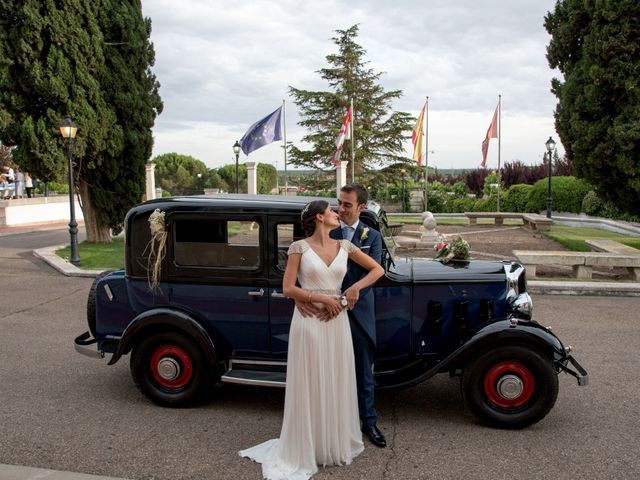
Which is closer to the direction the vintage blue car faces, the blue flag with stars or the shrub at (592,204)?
the shrub

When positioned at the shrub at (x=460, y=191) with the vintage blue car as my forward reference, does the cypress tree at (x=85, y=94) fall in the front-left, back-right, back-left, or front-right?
front-right

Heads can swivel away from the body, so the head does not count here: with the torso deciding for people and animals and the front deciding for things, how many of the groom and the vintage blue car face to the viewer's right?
1

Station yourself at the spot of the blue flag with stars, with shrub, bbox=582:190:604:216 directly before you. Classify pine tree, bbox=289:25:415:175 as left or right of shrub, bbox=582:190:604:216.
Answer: left

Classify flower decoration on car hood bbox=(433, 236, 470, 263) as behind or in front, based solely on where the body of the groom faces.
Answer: behind

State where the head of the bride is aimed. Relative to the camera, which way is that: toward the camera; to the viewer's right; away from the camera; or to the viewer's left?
to the viewer's right

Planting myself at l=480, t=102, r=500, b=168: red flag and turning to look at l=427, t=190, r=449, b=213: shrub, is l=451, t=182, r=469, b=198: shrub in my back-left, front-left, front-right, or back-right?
front-right

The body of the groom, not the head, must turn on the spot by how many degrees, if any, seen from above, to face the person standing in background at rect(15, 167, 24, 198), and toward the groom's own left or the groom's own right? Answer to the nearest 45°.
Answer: approximately 90° to the groom's own right

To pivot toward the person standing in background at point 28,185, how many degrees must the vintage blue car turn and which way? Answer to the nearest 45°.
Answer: approximately 135° to its left

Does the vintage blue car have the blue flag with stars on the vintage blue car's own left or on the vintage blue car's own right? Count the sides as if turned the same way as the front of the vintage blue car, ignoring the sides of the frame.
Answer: on the vintage blue car's own left

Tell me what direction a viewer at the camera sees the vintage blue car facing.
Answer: facing to the right of the viewer

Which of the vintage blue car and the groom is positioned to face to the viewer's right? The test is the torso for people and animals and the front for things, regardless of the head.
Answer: the vintage blue car

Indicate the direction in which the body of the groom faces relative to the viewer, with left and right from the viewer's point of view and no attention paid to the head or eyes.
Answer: facing the viewer and to the left of the viewer
